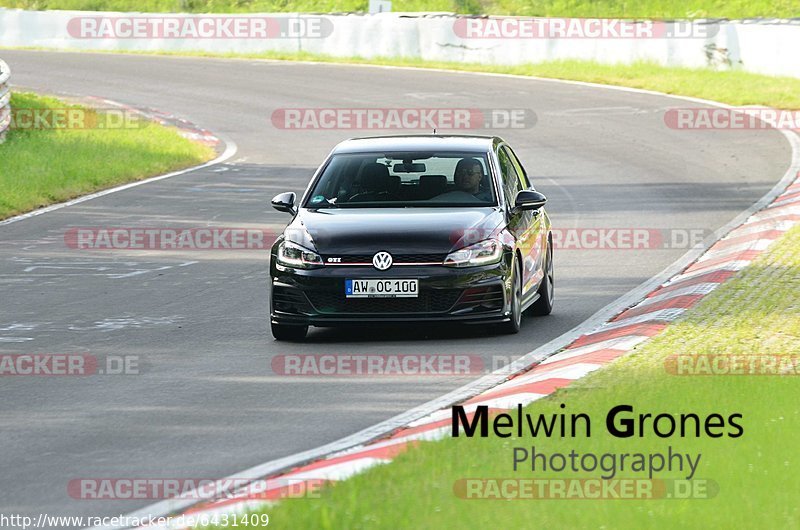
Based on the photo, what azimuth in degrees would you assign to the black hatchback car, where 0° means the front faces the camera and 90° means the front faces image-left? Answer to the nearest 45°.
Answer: approximately 0°

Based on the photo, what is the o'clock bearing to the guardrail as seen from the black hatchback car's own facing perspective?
The guardrail is roughly at 5 o'clock from the black hatchback car.
